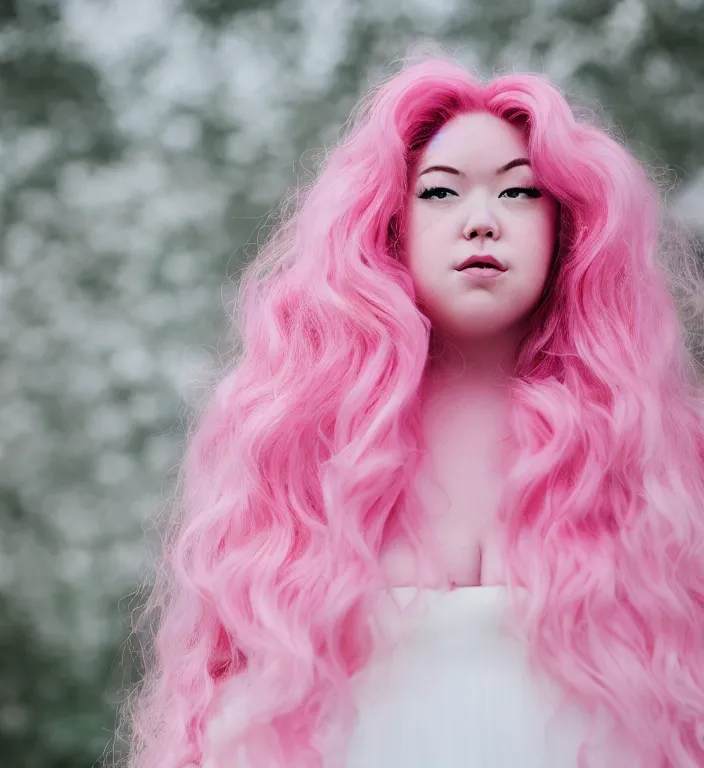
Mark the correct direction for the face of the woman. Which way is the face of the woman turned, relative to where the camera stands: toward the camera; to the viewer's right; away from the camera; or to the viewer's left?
toward the camera

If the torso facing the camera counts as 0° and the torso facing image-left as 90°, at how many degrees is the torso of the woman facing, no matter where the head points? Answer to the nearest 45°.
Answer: approximately 0°
